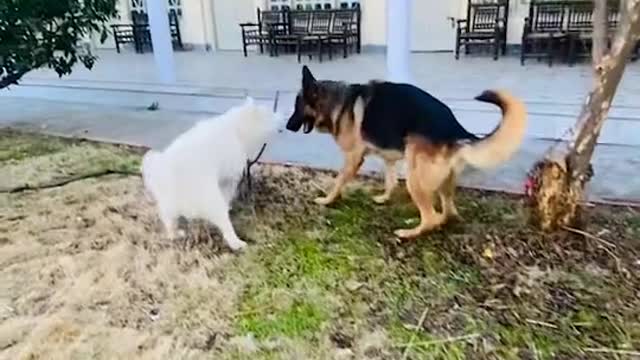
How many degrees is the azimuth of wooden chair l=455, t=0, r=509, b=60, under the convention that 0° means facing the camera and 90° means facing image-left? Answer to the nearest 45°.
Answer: approximately 45°

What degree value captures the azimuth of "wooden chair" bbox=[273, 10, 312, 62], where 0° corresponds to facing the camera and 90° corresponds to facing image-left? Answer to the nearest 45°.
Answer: approximately 45°

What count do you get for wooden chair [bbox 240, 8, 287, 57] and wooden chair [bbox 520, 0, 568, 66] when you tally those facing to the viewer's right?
0

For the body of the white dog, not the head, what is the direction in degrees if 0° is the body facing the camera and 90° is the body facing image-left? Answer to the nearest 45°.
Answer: approximately 270°

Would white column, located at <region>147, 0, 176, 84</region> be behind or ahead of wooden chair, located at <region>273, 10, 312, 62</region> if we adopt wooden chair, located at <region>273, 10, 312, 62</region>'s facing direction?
ahead

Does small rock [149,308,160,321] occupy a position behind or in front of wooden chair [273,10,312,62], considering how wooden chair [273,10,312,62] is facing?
in front

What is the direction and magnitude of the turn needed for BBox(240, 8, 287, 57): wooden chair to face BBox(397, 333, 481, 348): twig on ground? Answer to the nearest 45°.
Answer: approximately 45° to its left

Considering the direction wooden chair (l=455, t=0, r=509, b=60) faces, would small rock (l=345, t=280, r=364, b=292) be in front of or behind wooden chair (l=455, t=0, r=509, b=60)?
in front

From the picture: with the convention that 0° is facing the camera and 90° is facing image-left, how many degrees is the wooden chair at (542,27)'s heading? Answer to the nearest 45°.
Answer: approximately 45°

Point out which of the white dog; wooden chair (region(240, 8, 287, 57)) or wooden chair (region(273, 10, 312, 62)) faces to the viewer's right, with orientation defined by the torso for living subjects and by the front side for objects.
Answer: the white dog
